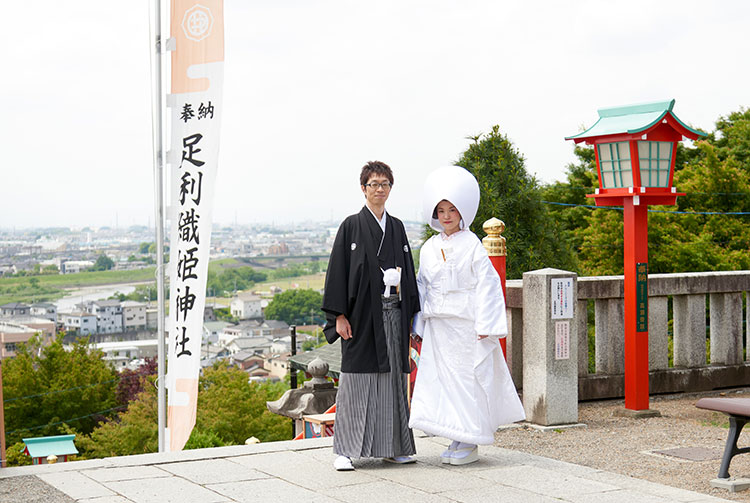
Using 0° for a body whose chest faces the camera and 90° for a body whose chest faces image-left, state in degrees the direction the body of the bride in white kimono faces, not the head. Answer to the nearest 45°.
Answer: approximately 45°

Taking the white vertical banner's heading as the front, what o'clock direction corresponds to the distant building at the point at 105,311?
The distant building is roughly at 6 o'clock from the white vertical banner.

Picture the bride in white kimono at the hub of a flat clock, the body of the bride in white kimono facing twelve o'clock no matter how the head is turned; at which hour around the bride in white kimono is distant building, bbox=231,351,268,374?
The distant building is roughly at 4 o'clock from the bride in white kimono.

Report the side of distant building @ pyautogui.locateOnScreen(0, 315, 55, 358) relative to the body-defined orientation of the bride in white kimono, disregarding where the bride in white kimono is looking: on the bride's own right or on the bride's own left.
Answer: on the bride's own right

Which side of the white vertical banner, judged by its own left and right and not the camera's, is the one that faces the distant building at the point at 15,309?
back

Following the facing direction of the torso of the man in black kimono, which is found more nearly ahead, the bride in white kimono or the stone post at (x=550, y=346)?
the bride in white kimono

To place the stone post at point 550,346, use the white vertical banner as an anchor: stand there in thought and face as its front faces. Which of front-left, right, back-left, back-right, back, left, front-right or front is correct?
front-left

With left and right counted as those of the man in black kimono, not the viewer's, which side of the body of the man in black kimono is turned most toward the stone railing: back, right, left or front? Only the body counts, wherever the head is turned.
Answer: left

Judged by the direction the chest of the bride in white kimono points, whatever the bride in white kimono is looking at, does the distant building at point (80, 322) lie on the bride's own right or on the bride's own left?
on the bride's own right

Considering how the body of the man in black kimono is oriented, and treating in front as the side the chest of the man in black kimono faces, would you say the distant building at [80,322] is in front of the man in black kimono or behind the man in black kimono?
behind
